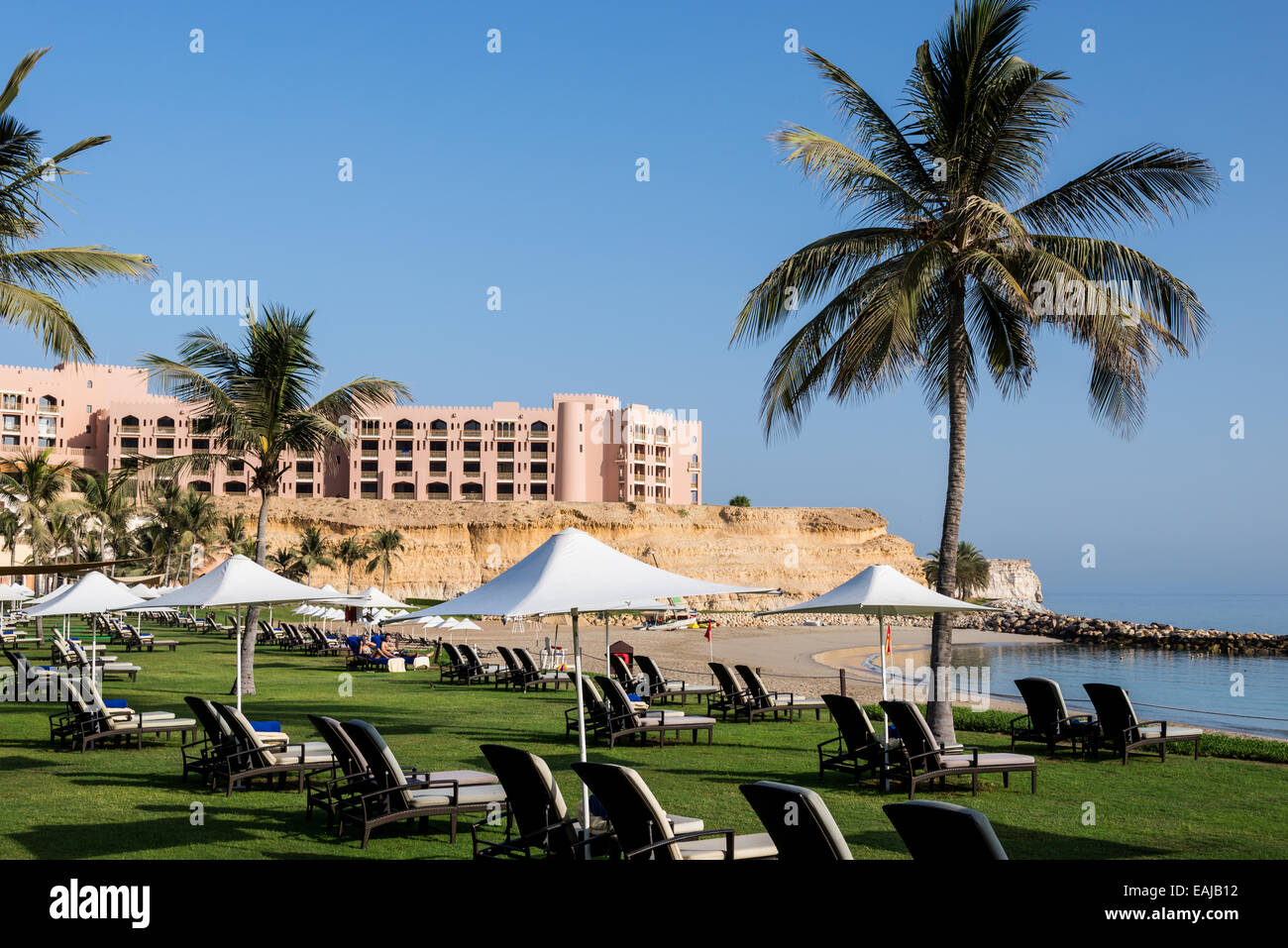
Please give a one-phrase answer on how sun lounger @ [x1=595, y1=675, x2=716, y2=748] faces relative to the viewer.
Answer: facing to the right of the viewer

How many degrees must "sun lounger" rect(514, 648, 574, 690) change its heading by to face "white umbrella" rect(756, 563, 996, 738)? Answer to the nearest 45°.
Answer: approximately 90° to its right

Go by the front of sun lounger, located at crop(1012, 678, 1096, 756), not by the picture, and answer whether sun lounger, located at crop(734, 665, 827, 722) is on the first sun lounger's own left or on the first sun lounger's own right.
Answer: on the first sun lounger's own left

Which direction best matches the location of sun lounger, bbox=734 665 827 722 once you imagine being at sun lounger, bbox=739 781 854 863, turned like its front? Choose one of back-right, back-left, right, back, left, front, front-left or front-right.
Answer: front-left

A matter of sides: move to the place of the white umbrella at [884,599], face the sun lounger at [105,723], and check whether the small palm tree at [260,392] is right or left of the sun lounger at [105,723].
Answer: right

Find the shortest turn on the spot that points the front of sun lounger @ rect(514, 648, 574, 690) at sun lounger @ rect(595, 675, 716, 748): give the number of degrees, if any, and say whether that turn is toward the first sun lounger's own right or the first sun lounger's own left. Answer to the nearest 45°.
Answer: approximately 90° to the first sun lounger's own right

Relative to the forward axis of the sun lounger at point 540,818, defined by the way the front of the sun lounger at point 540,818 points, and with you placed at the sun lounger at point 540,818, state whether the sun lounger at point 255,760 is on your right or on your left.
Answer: on your left

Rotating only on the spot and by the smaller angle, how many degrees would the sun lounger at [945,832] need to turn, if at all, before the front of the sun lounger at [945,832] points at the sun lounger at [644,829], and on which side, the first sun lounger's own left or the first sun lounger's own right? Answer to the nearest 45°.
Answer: approximately 90° to the first sun lounger's own left

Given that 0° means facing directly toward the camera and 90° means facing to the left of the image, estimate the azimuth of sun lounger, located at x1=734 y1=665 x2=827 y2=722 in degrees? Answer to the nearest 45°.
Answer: approximately 270°

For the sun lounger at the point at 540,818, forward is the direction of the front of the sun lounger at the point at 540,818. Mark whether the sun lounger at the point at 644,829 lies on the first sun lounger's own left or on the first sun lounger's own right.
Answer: on the first sun lounger's own right

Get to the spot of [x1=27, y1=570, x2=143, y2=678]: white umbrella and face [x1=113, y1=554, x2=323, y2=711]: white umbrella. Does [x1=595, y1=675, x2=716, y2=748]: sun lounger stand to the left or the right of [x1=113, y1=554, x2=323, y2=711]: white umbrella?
left

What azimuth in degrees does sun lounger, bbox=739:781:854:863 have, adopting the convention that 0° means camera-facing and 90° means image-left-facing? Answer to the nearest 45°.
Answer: approximately 225°

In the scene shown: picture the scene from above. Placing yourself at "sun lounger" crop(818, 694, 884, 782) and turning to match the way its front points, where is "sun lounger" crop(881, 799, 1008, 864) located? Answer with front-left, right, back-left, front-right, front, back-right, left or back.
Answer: back-right

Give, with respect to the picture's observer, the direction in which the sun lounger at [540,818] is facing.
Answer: facing away from the viewer and to the right of the viewer
